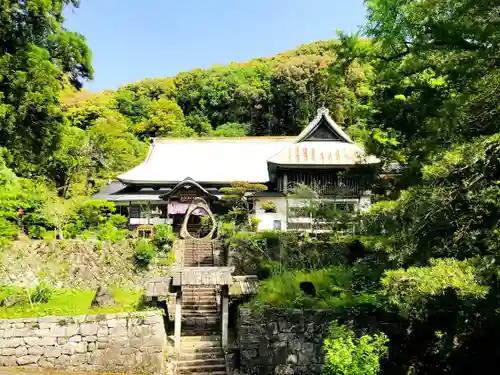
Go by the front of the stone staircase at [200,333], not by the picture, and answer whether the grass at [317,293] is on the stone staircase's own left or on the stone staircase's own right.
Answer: on the stone staircase's own left

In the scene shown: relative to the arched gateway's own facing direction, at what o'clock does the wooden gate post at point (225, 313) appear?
The wooden gate post is roughly at 12 o'clock from the arched gateway.

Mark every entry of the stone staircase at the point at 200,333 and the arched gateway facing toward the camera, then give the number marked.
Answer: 2

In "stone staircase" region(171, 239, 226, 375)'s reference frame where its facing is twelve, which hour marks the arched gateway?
The arched gateway is roughly at 6 o'clock from the stone staircase.

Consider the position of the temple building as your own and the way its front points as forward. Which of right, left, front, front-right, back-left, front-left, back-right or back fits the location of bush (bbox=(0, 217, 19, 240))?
front-right

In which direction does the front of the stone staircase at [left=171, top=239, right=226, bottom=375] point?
toward the camera

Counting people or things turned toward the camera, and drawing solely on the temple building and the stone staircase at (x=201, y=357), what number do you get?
2

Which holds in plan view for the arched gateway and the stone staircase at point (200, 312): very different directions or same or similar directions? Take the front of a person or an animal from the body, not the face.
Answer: same or similar directions

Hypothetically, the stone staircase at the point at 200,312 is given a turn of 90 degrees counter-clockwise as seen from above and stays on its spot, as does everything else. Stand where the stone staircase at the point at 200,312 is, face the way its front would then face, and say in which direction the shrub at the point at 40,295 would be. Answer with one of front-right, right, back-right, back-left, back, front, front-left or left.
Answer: back

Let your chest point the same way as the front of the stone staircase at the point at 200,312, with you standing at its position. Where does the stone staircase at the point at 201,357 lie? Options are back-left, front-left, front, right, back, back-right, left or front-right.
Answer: front

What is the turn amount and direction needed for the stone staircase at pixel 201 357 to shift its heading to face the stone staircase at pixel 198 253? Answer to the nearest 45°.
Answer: approximately 180°

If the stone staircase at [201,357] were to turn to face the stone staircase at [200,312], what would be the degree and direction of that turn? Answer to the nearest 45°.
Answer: approximately 180°

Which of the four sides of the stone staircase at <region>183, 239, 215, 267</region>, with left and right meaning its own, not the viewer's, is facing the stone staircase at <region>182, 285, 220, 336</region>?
front

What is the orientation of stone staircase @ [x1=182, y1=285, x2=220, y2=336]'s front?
toward the camera

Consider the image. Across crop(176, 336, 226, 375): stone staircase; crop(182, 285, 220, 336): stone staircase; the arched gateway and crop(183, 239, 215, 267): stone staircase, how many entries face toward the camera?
4
